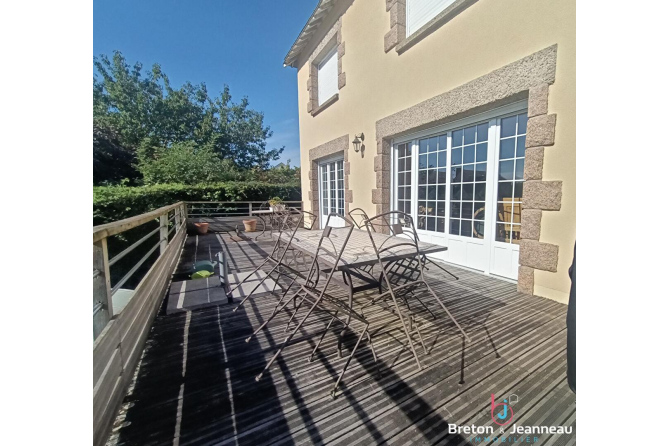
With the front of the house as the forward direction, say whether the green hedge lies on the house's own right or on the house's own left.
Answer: on the house's own right

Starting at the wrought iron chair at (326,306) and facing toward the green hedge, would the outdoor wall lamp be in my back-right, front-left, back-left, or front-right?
front-right

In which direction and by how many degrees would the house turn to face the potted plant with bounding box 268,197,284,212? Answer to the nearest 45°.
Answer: approximately 90° to its right

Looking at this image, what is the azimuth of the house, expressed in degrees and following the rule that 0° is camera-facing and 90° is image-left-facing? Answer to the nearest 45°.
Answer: approximately 45°

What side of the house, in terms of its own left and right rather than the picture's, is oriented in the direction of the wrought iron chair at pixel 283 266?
front

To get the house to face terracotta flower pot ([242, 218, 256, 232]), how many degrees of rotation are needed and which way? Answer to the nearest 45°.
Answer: approximately 90° to its right

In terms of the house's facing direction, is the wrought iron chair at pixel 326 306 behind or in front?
in front
